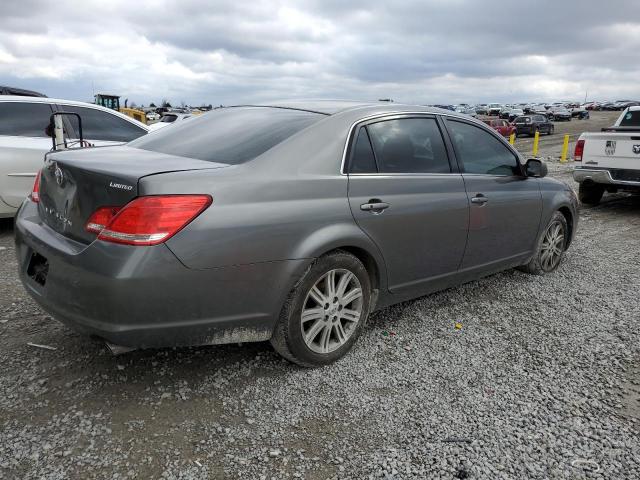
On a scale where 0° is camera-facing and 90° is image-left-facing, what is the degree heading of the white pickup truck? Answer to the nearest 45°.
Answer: approximately 180°

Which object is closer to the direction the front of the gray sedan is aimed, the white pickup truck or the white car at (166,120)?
the white pickup truck

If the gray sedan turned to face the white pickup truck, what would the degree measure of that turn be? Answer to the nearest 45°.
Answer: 0° — it already faces it

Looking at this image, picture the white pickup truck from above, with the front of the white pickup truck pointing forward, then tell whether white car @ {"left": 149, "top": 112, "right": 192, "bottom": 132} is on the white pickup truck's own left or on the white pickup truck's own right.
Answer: on the white pickup truck's own left

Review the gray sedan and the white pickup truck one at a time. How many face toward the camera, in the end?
0

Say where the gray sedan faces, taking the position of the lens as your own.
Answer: facing away from the viewer and to the right of the viewer

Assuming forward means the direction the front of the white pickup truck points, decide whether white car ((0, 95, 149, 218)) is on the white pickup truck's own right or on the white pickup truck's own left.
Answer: on the white pickup truck's own left

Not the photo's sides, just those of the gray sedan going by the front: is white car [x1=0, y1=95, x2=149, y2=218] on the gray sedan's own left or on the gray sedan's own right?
on the gray sedan's own left

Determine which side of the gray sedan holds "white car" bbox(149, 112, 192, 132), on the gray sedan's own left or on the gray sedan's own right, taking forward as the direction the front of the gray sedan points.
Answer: on the gray sedan's own left
